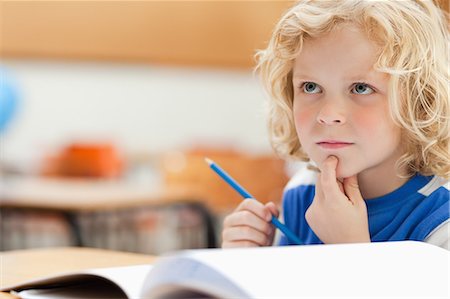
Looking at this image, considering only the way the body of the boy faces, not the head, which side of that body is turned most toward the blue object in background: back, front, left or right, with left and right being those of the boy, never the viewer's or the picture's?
right

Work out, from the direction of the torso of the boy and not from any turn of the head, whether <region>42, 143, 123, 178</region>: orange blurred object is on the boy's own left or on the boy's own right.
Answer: on the boy's own right

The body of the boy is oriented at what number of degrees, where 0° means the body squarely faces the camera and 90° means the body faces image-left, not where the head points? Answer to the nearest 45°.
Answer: approximately 45°

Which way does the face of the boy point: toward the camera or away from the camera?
toward the camera
